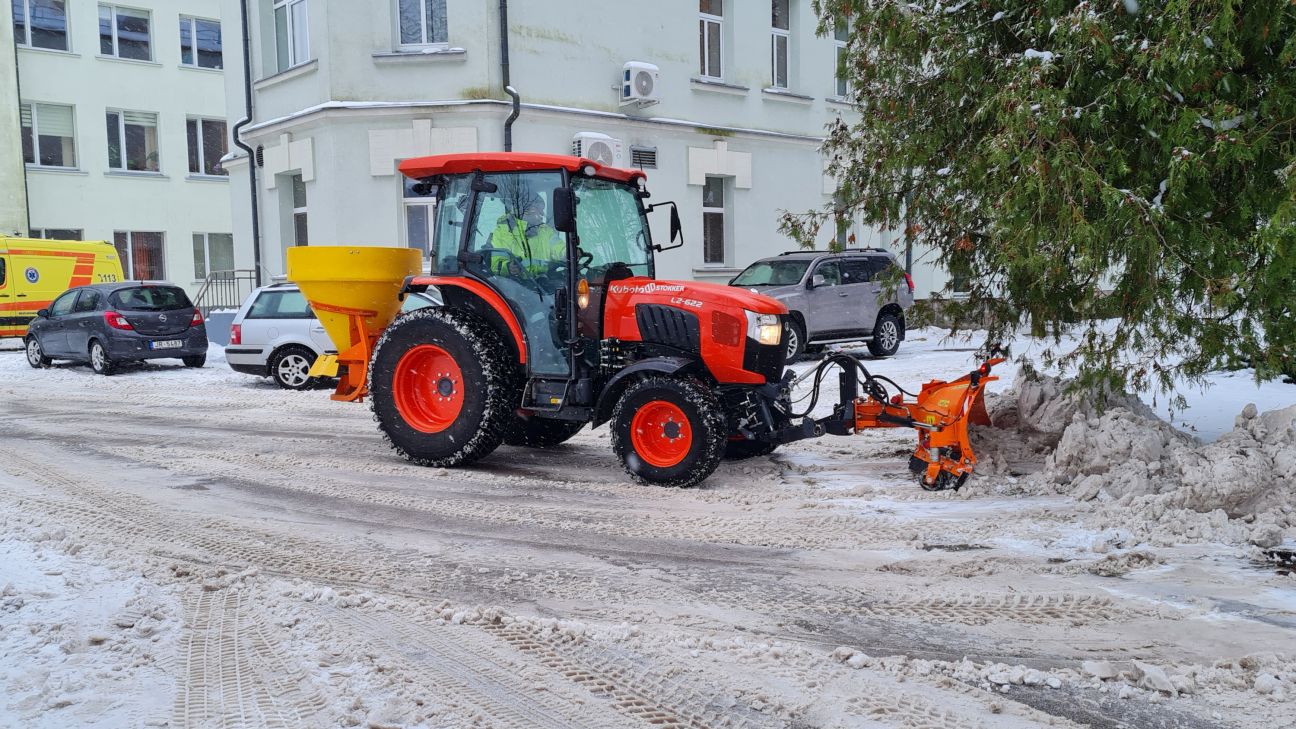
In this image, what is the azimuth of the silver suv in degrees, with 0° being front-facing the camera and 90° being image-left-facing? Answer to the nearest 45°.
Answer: approximately 45°

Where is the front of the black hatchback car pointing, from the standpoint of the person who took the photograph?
facing away from the viewer and to the left of the viewer

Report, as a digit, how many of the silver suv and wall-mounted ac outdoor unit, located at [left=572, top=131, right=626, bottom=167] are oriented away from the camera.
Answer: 0

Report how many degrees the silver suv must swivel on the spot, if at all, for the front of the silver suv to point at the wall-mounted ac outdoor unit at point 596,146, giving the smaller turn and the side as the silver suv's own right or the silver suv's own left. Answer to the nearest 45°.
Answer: approximately 45° to the silver suv's own right

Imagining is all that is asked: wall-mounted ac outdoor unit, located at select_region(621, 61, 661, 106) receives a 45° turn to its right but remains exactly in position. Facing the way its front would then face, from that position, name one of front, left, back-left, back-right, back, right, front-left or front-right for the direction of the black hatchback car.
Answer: right

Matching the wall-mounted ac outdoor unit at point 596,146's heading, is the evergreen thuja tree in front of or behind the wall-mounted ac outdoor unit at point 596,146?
in front

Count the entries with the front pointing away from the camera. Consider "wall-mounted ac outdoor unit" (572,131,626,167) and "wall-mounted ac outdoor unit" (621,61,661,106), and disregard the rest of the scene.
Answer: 0

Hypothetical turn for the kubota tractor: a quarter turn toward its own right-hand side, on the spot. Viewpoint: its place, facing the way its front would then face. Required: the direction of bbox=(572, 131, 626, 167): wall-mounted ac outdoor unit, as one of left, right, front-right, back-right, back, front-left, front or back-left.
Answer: back-right

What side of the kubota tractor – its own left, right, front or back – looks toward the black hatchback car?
back

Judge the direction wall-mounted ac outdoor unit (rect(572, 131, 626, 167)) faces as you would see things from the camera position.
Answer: facing the viewer and to the right of the viewer

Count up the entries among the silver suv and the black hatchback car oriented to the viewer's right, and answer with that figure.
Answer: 0

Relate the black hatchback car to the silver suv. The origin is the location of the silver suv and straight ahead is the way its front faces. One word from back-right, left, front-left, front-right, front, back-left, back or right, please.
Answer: front-right

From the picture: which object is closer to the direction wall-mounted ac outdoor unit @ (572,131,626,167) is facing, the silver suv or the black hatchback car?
the silver suv

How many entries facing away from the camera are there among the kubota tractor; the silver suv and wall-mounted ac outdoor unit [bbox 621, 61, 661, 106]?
0

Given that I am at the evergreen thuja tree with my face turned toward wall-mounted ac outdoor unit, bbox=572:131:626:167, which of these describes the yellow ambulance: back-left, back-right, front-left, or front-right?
front-left
